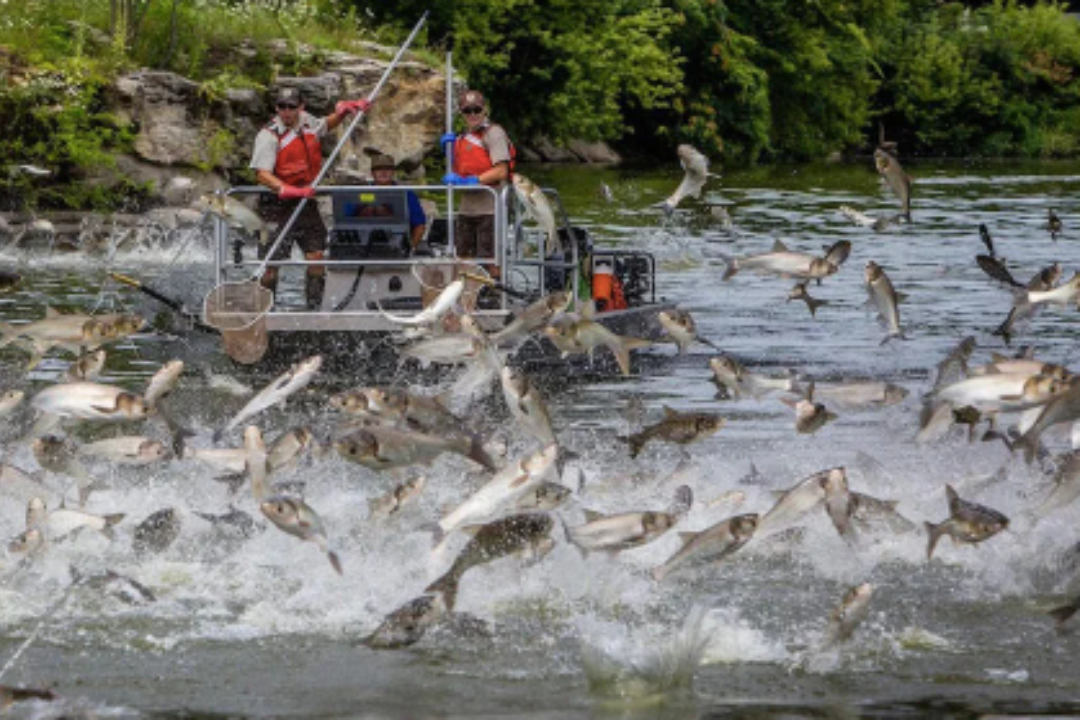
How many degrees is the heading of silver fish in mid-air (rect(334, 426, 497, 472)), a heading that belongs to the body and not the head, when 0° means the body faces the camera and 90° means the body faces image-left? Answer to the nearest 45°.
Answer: approximately 90°

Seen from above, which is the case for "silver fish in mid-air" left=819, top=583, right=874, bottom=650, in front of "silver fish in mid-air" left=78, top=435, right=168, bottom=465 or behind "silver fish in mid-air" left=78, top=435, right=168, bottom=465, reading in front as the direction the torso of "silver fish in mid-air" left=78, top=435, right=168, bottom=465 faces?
in front

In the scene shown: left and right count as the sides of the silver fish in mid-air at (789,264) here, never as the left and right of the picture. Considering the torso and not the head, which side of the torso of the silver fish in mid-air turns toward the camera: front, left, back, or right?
right

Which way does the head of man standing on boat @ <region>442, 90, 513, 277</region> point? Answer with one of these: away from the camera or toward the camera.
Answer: toward the camera

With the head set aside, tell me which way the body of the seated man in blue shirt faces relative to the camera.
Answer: toward the camera

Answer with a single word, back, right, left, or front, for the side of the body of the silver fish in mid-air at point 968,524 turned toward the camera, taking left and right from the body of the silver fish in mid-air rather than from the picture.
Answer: right

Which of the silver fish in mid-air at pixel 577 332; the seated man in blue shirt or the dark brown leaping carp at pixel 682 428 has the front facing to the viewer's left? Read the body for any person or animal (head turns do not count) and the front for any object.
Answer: the silver fish in mid-air at pixel 577 332

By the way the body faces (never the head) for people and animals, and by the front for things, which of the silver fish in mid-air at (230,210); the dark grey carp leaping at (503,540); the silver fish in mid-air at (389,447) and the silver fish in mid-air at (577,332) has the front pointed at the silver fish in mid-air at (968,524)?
the dark grey carp leaping at (503,540)

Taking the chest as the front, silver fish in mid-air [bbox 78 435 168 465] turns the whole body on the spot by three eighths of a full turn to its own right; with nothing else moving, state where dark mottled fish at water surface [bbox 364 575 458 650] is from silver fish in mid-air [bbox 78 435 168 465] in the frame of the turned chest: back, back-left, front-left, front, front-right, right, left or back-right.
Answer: left

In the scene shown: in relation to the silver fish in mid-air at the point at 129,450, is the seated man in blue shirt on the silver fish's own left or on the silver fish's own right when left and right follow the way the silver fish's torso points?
on the silver fish's own left

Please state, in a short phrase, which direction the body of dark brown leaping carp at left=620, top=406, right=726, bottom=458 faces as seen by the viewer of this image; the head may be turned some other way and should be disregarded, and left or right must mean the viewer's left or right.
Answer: facing to the right of the viewer

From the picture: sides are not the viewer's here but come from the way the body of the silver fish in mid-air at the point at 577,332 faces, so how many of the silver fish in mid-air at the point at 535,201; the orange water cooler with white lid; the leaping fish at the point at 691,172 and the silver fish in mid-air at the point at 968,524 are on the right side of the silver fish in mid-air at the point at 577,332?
3

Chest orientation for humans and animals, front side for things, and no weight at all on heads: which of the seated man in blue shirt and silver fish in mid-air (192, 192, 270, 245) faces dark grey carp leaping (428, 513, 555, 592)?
the seated man in blue shirt

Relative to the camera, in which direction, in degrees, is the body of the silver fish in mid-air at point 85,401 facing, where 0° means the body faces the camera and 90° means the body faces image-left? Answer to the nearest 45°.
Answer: approximately 270°
